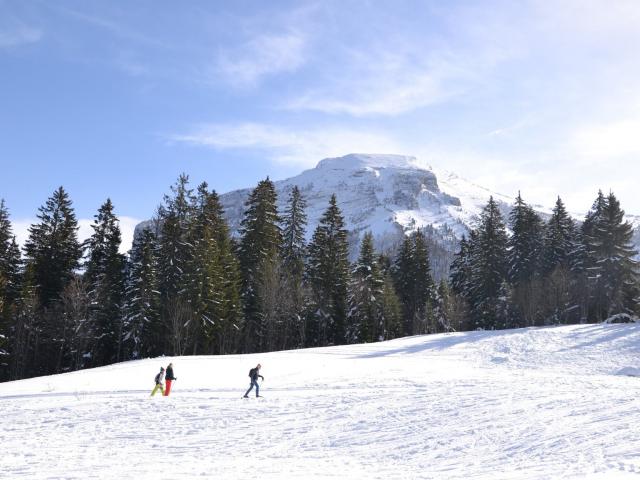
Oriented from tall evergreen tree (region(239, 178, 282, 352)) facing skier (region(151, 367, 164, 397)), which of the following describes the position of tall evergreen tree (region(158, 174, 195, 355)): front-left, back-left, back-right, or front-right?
front-right

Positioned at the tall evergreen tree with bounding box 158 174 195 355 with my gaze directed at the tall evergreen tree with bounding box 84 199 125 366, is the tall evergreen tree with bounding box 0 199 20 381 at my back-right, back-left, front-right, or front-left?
front-left

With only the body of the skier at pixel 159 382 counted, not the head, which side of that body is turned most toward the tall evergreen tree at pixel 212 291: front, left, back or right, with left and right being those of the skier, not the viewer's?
left

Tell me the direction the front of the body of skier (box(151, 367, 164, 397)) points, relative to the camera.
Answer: to the viewer's right

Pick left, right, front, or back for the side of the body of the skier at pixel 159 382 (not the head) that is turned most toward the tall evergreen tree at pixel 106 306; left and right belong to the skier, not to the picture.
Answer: left

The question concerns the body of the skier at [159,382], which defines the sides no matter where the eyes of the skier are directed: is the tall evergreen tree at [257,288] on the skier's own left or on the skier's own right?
on the skier's own left

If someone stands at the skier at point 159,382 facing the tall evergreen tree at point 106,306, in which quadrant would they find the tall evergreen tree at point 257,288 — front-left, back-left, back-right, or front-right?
front-right

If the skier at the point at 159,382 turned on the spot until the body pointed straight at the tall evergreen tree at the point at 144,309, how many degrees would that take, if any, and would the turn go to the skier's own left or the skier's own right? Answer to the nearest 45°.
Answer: approximately 90° to the skier's own left
